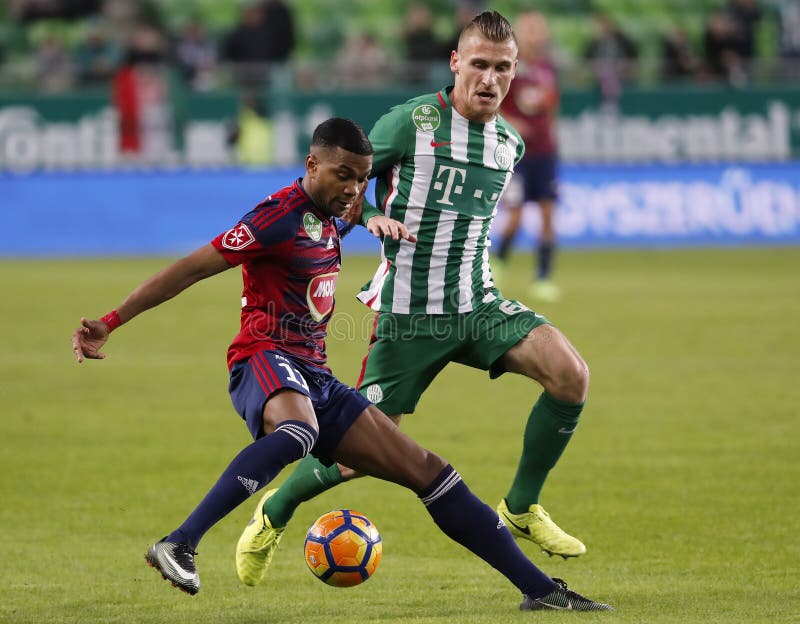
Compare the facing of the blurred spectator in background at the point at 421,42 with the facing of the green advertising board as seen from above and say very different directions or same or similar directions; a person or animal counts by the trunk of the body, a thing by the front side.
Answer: same or similar directions

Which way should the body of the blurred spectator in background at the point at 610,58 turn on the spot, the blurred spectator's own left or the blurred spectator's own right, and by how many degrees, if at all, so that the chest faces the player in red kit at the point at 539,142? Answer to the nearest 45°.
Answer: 0° — they already face them

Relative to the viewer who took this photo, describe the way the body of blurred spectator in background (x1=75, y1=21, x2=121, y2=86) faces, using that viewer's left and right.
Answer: facing the viewer

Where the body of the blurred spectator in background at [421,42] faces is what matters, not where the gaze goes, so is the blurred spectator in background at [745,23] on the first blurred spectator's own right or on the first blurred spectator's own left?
on the first blurred spectator's own left

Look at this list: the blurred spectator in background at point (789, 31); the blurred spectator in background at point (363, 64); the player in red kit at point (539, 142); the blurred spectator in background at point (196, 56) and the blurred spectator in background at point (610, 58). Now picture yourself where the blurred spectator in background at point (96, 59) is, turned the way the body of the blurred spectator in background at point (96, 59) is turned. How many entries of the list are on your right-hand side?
0

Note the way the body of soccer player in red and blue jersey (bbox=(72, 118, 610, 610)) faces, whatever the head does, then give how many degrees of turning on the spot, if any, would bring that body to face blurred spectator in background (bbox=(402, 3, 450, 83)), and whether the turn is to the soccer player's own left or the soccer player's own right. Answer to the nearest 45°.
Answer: approximately 135° to the soccer player's own left

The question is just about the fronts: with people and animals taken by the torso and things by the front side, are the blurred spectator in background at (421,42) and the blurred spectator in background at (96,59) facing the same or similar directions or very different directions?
same or similar directions

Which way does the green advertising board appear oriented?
toward the camera

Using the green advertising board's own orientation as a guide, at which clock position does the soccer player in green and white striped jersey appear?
The soccer player in green and white striped jersey is roughly at 12 o'clock from the green advertising board.

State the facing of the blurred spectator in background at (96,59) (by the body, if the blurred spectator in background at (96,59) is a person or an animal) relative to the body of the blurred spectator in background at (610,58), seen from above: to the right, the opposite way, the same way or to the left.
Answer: the same way

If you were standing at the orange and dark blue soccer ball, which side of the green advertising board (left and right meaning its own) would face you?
front

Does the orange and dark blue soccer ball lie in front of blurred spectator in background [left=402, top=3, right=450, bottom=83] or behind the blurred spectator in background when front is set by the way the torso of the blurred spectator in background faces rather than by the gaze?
in front

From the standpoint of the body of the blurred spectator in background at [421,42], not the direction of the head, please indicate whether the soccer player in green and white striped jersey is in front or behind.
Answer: in front

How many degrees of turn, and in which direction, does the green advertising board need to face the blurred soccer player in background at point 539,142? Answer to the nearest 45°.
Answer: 0° — it already faces them

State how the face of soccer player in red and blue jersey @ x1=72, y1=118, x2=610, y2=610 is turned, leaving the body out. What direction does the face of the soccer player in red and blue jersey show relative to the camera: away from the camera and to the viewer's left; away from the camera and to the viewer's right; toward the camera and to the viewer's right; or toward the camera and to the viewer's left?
toward the camera and to the viewer's right
